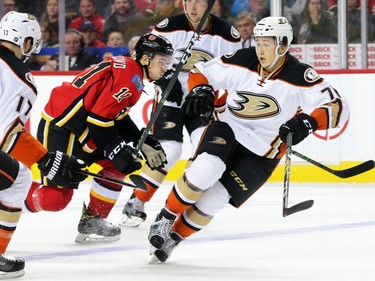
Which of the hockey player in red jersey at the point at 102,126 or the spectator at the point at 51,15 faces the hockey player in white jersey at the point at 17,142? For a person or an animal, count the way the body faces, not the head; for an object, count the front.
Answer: the spectator

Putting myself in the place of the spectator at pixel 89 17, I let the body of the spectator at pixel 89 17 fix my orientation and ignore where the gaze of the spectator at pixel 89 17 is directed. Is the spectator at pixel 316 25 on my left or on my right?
on my left

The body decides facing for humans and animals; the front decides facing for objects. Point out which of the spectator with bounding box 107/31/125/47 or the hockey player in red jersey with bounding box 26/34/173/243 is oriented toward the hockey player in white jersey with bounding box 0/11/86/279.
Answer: the spectator

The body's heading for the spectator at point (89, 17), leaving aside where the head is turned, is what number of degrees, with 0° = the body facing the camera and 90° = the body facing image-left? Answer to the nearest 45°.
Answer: approximately 0°

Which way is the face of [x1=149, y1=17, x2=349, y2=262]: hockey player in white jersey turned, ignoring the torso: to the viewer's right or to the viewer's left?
to the viewer's left

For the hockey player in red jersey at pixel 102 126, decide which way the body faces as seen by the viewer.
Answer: to the viewer's right

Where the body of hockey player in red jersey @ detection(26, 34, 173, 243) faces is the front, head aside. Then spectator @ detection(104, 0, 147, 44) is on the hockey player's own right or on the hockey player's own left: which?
on the hockey player's own left
